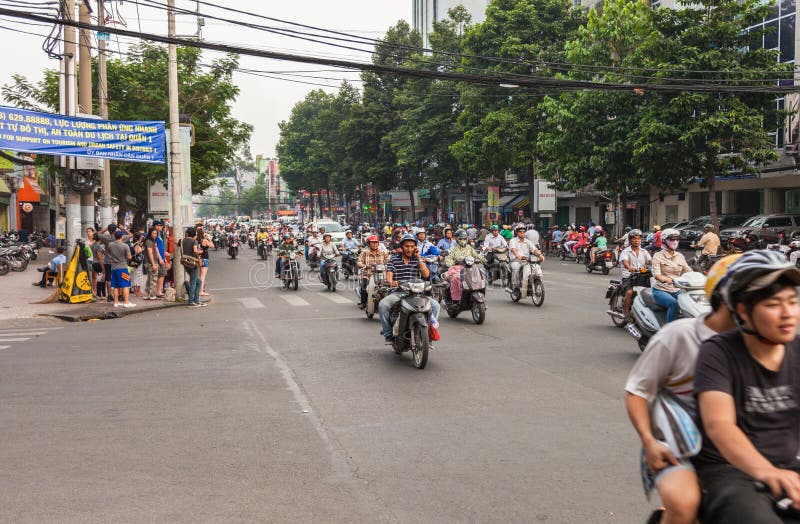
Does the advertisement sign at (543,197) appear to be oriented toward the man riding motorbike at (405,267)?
yes

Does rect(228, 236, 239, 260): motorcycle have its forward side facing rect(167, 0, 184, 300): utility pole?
yes

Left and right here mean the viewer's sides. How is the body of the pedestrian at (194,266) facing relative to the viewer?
facing to the right of the viewer

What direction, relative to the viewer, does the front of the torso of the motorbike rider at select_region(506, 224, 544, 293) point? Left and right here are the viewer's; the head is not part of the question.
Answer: facing the viewer and to the right of the viewer

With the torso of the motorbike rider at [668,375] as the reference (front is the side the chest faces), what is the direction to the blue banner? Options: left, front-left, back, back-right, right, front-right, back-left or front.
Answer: back

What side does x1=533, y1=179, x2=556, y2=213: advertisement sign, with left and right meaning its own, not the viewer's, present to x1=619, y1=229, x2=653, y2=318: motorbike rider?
front

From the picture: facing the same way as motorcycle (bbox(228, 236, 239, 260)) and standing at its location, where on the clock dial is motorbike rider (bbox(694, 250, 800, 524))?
The motorbike rider is roughly at 12 o'clock from the motorcycle.

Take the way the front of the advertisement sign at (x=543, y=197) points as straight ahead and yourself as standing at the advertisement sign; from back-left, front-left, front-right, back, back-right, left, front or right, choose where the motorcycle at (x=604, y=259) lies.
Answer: front

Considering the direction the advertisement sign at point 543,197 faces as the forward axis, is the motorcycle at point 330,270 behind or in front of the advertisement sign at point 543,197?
in front
